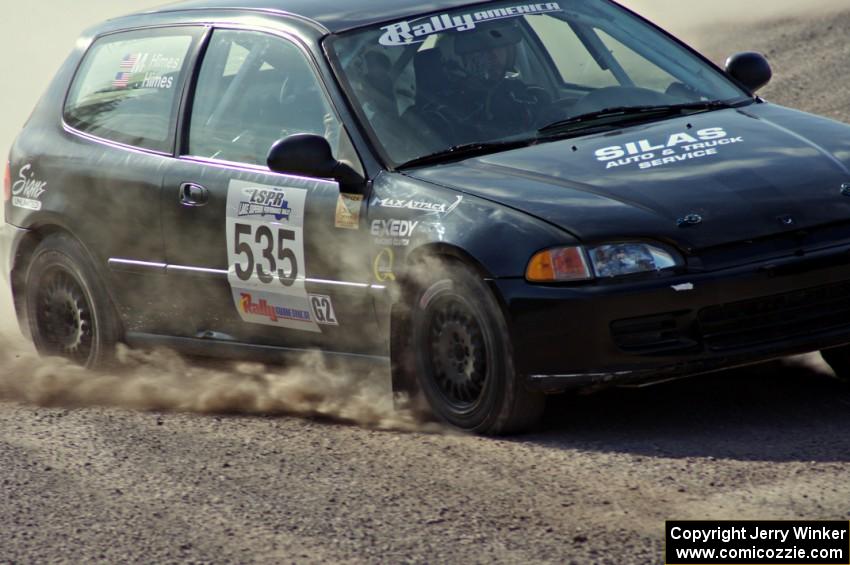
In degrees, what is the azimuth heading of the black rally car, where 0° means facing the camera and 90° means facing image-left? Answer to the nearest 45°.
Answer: approximately 315°
